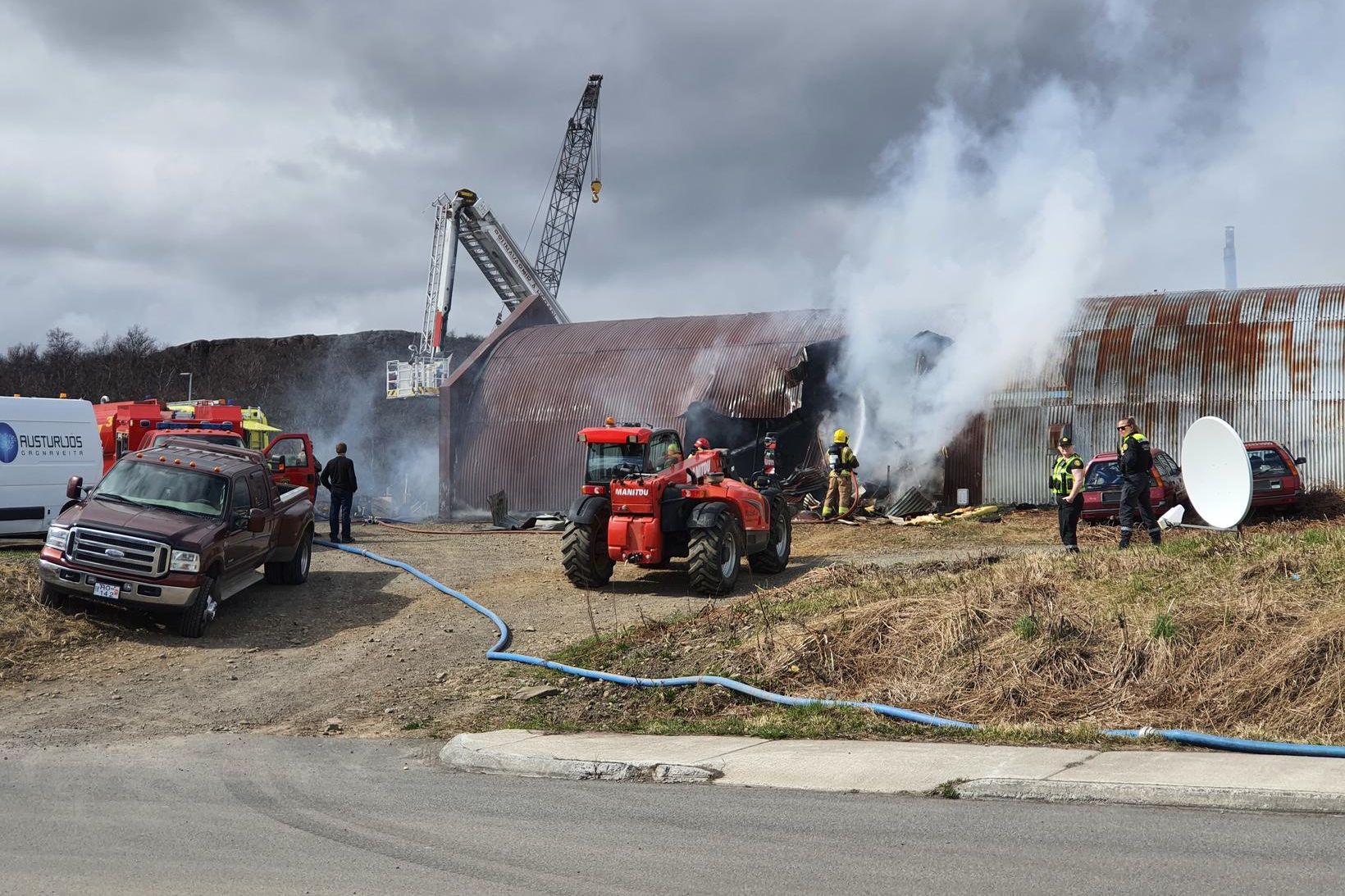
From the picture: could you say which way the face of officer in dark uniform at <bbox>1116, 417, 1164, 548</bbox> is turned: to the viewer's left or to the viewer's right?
to the viewer's left

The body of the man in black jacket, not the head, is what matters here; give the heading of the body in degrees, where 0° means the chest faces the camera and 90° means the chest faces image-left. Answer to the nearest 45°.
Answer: approximately 180°

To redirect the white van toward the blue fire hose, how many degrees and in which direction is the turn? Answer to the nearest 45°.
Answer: approximately 90° to its left

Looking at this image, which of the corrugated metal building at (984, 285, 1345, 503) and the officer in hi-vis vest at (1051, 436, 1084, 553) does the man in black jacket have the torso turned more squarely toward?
the corrugated metal building

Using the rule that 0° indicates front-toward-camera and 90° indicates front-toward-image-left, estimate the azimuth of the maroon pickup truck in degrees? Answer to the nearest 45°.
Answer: approximately 45°

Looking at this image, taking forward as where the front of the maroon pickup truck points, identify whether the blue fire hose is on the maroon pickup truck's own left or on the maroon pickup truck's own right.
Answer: on the maroon pickup truck's own left

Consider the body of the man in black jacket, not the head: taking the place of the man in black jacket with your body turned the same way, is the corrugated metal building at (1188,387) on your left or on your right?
on your right

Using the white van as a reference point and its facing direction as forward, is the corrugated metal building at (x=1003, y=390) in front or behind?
behind

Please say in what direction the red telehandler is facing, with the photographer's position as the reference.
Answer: facing away from the viewer and to the right of the viewer

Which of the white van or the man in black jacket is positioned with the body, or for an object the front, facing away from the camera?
the man in black jacket
